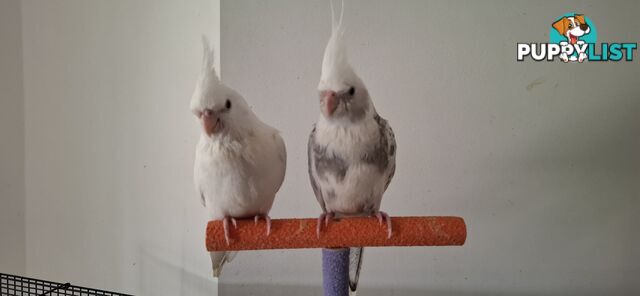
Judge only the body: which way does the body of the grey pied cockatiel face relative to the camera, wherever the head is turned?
toward the camera
